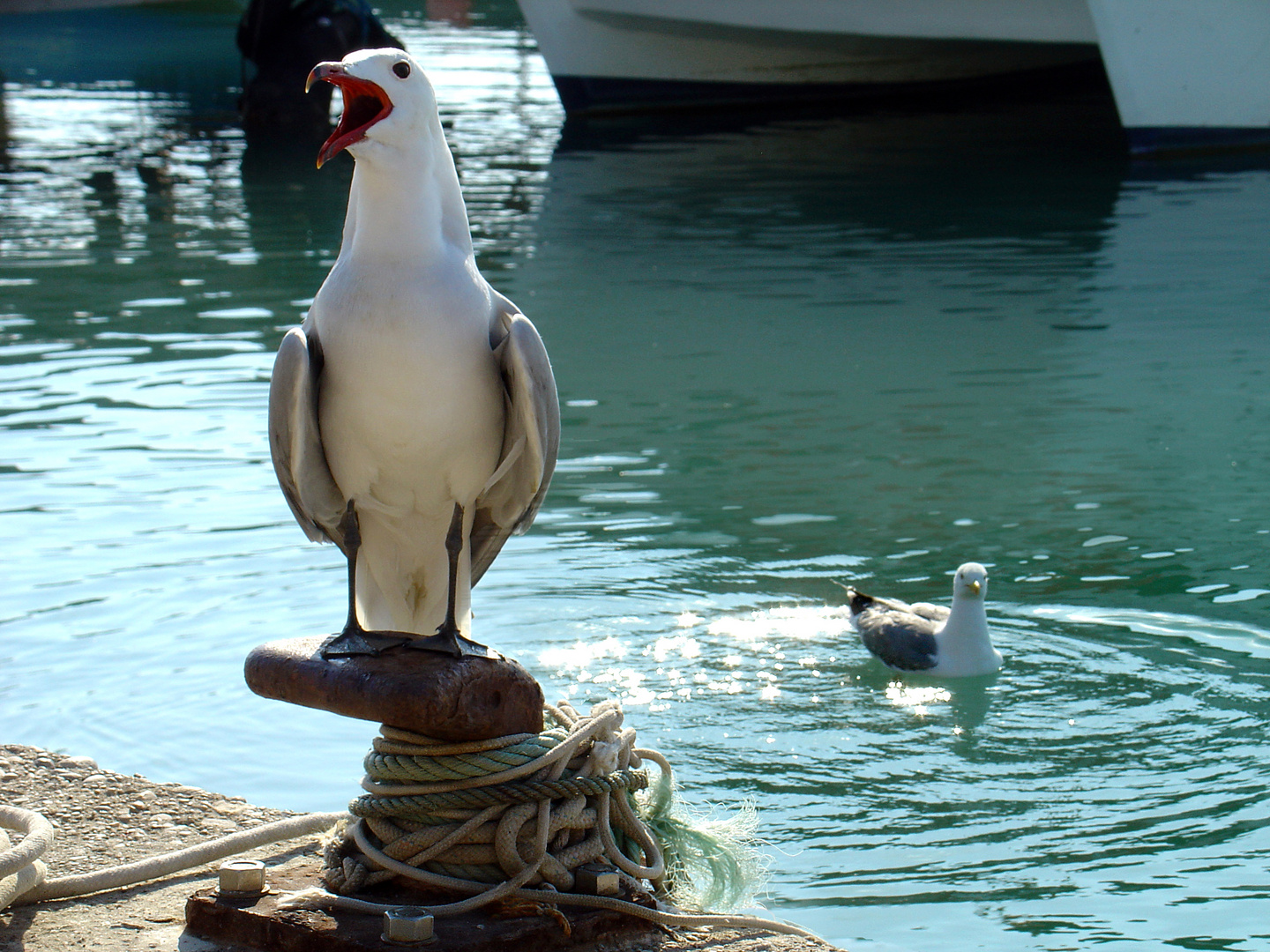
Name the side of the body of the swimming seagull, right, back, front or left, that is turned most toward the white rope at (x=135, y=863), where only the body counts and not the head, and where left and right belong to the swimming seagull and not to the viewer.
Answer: right

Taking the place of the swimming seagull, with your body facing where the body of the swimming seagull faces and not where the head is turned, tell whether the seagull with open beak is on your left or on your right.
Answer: on your right

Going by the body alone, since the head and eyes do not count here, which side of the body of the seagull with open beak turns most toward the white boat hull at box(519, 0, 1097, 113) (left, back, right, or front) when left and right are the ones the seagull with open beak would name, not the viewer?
back

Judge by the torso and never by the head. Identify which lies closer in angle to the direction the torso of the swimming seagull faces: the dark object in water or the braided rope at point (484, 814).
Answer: the braided rope

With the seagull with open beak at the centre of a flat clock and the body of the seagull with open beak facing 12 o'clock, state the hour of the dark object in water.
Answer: The dark object in water is roughly at 6 o'clock from the seagull with open beak.

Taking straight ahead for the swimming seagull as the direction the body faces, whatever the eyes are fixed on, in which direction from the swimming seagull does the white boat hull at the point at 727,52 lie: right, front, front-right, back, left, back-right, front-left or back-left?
back-left

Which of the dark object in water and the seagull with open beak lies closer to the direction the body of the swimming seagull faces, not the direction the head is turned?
the seagull with open beak

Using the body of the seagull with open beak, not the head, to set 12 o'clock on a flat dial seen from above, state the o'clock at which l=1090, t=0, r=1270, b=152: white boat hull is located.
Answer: The white boat hull is roughly at 7 o'clock from the seagull with open beak.

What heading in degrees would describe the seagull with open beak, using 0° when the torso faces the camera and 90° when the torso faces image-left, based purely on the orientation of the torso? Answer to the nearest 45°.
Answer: approximately 0°

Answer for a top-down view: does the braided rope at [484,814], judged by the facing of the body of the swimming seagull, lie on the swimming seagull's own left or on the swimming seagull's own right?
on the swimming seagull's own right
